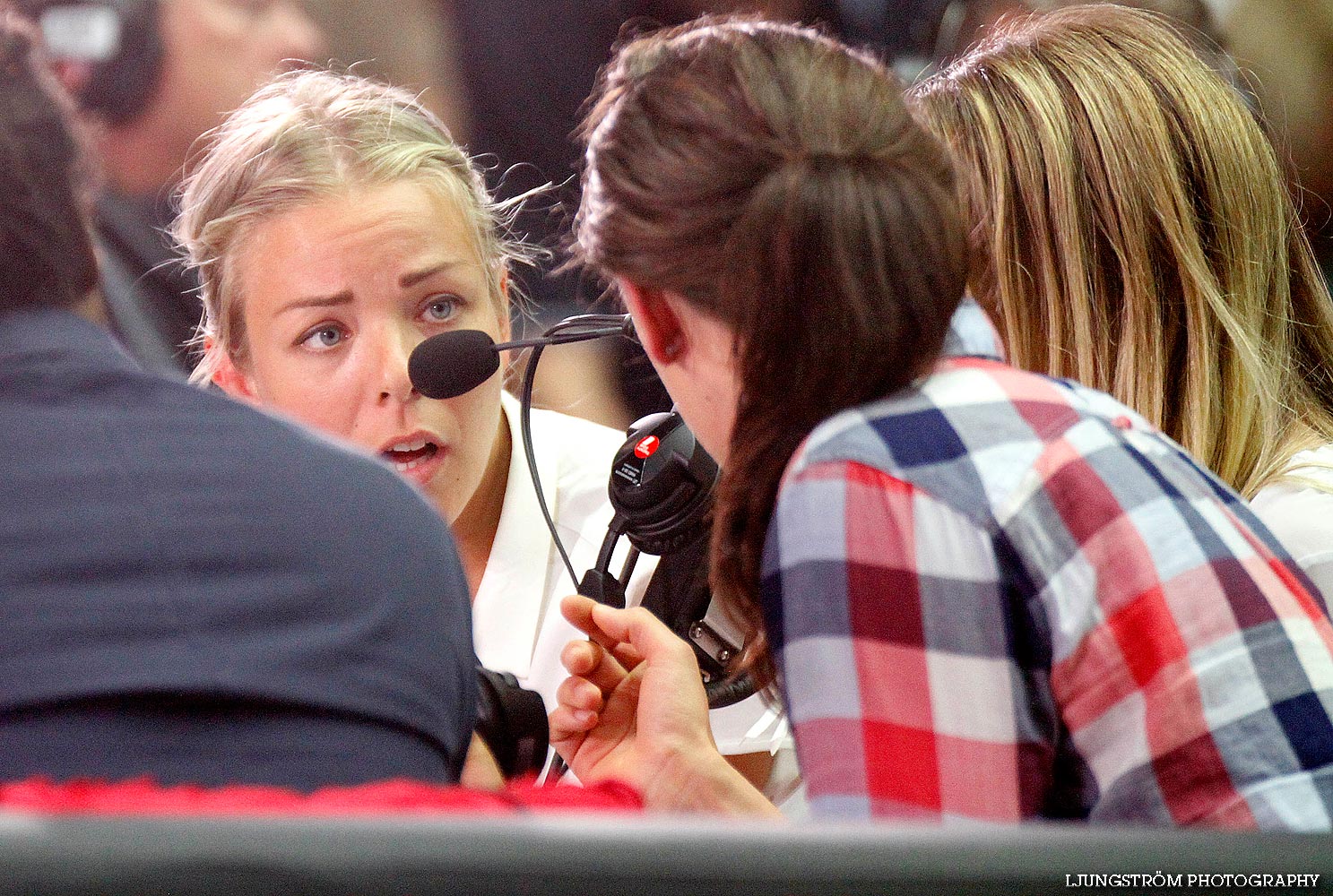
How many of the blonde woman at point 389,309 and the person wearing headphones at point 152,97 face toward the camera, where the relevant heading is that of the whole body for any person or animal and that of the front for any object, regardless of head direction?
1

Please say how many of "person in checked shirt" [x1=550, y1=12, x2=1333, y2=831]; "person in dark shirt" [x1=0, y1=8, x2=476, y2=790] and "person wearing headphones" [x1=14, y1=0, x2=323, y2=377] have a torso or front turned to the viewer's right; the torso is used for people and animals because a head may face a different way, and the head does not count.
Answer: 1

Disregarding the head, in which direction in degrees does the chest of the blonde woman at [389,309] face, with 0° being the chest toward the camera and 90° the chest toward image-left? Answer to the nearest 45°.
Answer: approximately 0°

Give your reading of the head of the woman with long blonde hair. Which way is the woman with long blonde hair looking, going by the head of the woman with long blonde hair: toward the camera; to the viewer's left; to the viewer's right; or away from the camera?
away from the camera

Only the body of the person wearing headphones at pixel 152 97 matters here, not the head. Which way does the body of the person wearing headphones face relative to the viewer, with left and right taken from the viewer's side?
facing to the right of the viewer

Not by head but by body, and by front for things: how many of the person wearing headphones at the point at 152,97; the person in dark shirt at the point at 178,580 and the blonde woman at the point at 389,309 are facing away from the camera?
1

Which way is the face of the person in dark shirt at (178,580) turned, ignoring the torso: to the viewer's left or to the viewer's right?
to the viewer's right

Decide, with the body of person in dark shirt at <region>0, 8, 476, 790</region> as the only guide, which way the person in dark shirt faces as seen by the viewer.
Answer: away from the camera

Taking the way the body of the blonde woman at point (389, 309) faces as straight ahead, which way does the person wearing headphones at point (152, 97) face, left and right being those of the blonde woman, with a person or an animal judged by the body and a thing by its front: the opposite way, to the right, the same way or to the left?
to the left

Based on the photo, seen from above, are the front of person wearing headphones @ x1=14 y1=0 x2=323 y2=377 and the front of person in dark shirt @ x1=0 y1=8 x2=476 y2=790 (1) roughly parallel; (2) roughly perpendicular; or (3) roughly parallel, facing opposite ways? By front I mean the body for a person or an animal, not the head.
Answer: roughly perpendicular

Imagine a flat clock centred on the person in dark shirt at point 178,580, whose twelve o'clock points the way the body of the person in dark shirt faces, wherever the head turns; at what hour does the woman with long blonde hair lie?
The woman with long blonde hair is roughly at 2 o'clock from the person in dark shirt.
